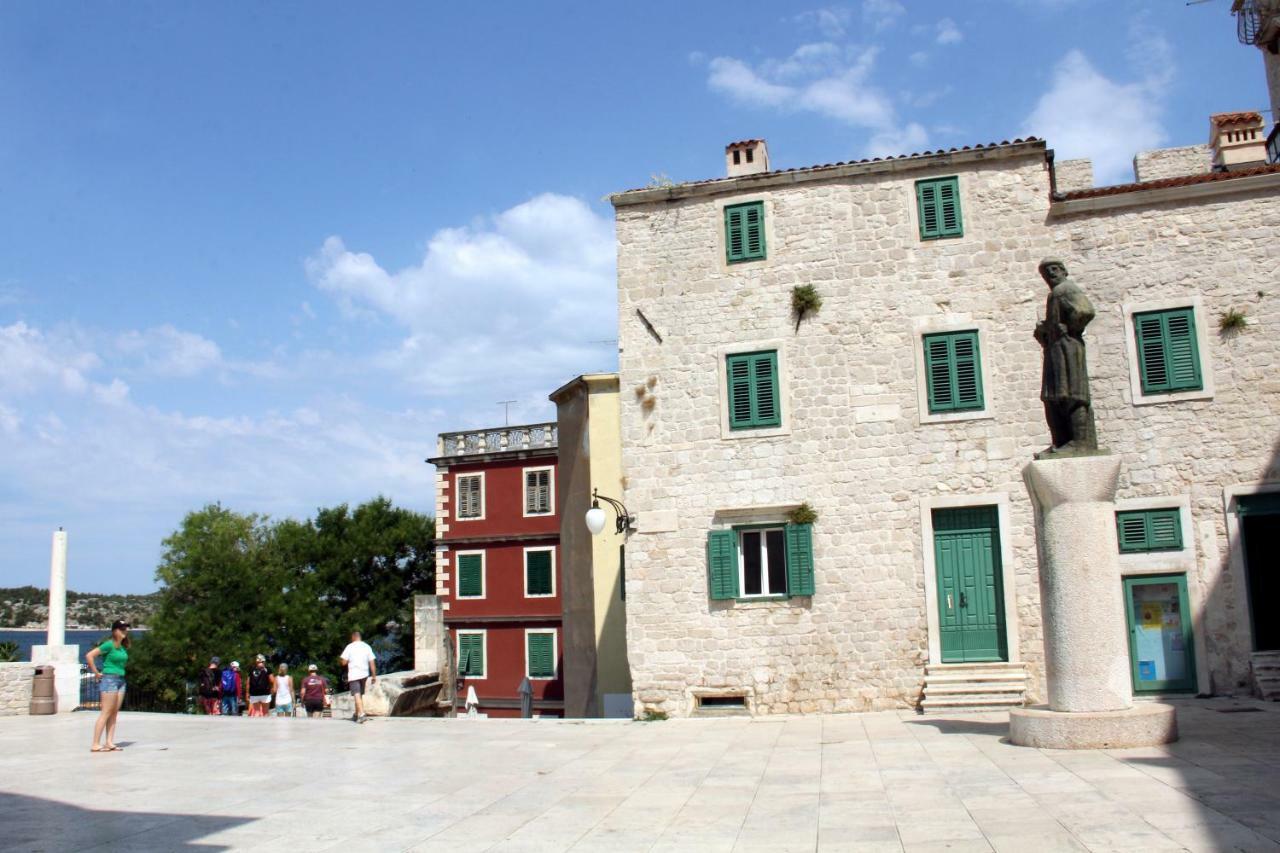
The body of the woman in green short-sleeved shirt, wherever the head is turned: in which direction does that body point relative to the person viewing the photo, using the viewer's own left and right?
facing the viewer and to the right of the viewer

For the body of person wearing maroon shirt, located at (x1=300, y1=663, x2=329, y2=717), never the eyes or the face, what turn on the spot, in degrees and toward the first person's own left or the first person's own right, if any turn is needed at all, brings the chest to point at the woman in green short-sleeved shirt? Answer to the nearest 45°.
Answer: approximately 180°

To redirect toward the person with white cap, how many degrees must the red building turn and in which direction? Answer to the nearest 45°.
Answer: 0° — it already faces them

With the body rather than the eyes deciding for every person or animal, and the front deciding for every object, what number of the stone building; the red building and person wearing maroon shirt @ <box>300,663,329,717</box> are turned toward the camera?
2

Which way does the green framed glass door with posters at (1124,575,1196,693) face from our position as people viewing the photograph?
facing the viewer

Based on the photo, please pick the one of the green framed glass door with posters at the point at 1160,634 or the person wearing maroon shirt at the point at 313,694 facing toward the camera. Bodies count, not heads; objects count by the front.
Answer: the green framed glass door with posters

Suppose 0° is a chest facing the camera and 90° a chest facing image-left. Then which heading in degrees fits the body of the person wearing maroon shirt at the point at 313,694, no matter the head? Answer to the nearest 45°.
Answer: approximately 180°

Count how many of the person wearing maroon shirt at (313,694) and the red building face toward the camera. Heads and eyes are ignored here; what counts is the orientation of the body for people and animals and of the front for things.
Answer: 1

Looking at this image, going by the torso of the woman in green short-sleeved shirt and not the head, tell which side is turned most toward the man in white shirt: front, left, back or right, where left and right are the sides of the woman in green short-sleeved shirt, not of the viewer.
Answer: left

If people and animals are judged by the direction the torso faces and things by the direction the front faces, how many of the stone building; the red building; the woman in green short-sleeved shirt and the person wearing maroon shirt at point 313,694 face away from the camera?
1

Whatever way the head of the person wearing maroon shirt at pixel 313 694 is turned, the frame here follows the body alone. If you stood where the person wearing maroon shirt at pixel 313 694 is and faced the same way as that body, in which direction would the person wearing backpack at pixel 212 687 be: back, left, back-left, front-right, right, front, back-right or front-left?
front-left

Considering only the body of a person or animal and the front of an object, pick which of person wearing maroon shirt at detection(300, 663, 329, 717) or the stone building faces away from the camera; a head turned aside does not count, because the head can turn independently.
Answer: the person wearing maroon shirt

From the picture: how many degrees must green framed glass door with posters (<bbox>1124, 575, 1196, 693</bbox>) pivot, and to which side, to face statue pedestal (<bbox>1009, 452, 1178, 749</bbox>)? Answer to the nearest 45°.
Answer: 0° — it already faces it

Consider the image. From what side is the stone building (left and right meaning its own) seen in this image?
front

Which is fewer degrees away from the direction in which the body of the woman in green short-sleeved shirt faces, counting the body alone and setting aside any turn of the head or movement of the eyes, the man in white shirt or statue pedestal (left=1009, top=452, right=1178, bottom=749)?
the statue pedestal

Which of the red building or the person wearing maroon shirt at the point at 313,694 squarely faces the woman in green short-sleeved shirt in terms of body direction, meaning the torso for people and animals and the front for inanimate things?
the red building
